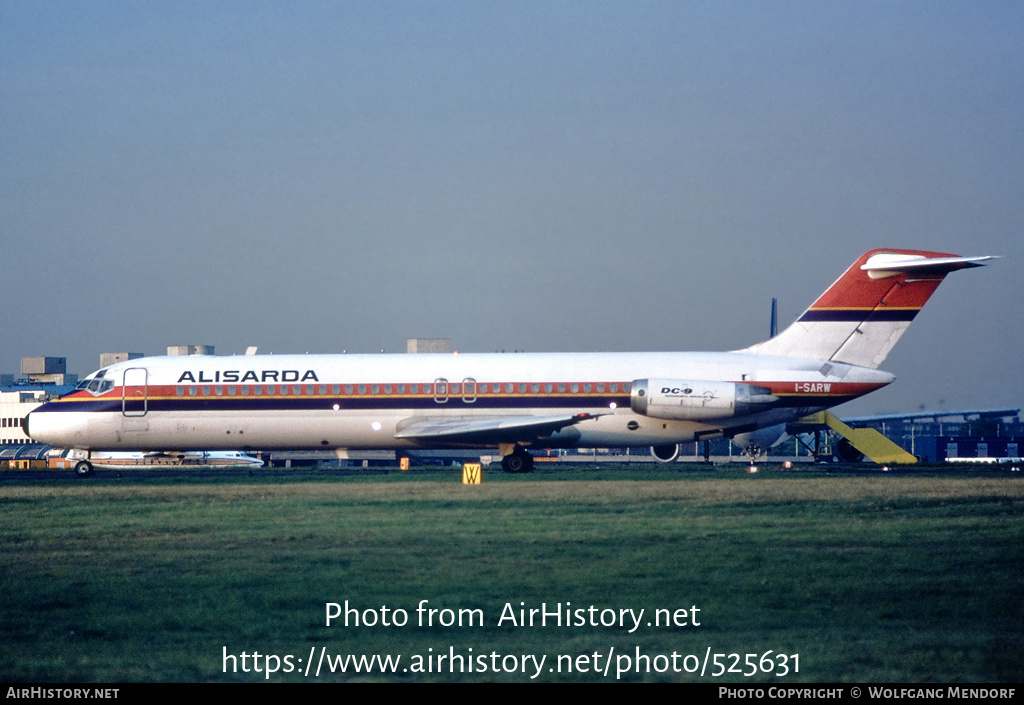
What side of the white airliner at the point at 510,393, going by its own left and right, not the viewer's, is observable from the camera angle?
left
